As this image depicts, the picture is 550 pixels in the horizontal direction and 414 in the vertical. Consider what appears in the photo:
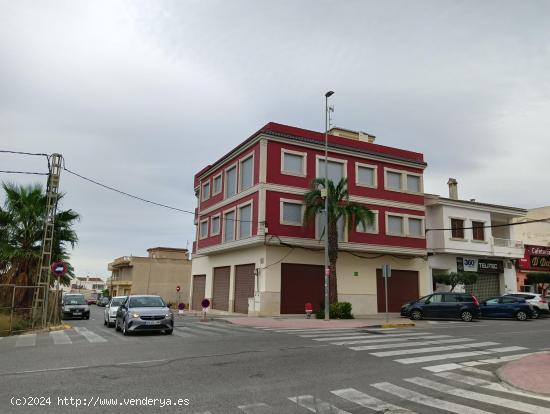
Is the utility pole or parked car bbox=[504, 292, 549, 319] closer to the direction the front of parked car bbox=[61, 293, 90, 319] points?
the utility pole

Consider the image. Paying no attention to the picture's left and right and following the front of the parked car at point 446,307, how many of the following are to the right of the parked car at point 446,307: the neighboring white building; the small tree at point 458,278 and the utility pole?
2

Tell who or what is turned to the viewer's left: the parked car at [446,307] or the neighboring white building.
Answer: the parked car

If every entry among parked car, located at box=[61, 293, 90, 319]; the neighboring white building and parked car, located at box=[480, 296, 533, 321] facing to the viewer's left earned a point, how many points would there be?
1

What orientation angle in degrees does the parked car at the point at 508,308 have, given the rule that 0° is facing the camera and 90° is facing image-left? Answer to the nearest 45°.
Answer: approximately 90°

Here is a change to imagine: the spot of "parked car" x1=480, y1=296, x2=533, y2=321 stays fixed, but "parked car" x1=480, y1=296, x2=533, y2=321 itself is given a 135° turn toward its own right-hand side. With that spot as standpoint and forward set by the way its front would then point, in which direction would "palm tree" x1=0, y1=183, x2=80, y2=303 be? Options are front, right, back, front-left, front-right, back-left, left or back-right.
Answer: back

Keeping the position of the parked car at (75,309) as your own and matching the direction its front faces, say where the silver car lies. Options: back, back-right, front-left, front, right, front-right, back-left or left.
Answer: front

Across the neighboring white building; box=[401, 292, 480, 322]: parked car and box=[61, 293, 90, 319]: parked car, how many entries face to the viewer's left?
1

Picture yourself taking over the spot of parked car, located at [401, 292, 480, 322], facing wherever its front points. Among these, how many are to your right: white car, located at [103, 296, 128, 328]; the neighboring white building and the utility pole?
1

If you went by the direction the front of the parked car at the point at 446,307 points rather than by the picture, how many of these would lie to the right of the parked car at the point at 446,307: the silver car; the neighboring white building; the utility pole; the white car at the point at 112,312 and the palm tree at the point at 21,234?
1

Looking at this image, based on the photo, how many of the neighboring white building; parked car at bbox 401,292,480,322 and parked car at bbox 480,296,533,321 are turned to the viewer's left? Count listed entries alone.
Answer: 2

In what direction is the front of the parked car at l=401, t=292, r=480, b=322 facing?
to the viewer's left

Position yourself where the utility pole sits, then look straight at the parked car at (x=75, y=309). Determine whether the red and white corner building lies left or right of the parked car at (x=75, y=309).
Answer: right

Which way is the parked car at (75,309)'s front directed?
toward the camera

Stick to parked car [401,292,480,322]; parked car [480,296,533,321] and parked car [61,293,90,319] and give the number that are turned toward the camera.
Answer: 1
